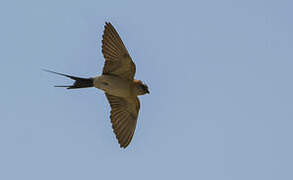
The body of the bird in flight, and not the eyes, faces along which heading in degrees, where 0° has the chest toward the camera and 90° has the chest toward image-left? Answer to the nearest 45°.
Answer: approximately 270°
